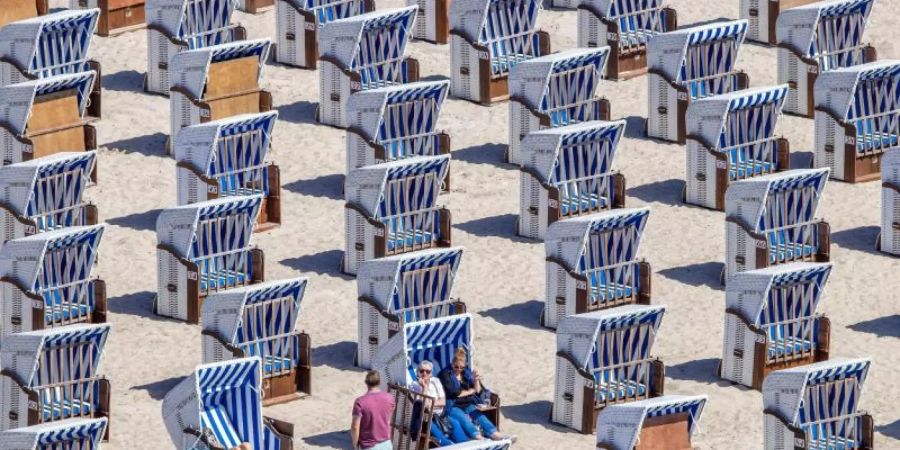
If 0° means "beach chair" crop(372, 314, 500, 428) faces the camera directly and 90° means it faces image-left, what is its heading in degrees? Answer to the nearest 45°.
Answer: approximately 315°

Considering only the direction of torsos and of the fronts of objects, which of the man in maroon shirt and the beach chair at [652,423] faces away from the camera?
the man in maroon shirt

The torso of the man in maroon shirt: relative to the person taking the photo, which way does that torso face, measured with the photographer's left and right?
facing away from the viewer

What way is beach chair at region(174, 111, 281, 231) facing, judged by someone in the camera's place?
facing the viewer and to the right of the viewer

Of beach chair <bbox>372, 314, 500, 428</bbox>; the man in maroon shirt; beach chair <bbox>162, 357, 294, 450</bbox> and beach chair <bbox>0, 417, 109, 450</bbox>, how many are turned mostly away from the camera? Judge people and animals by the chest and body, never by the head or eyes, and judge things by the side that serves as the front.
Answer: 1

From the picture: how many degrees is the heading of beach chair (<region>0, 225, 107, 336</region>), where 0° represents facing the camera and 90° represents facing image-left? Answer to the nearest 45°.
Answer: approximately 315°

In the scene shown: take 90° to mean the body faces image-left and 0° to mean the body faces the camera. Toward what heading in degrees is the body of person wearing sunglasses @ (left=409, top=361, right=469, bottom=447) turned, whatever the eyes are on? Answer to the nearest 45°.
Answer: approximately 0°
